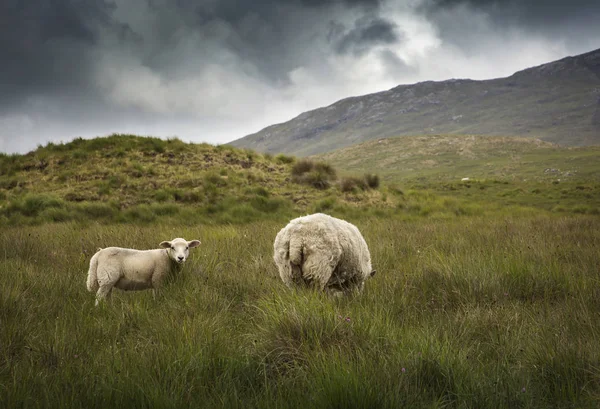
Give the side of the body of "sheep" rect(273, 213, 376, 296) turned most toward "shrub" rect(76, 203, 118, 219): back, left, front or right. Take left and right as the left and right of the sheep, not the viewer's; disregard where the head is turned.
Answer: left

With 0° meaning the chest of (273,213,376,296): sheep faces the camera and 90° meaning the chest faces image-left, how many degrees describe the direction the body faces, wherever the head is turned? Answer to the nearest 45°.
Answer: approximately 225°

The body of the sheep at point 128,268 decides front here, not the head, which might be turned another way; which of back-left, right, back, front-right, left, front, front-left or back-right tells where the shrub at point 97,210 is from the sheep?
left

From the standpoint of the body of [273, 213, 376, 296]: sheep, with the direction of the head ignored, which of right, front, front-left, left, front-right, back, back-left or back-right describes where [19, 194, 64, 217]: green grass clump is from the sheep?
left

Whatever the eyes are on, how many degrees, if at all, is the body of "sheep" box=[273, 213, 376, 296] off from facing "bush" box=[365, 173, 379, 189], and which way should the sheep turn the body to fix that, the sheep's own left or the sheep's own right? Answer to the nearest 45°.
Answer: approximately 45° to the sheep's own left

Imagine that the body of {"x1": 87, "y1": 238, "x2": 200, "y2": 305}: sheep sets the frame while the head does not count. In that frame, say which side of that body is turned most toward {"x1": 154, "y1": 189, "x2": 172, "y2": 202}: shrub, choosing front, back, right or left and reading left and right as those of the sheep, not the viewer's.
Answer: left

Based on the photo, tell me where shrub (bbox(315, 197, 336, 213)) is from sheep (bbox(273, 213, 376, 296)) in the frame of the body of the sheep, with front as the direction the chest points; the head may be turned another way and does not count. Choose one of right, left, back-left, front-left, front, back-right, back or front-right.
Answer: front-left

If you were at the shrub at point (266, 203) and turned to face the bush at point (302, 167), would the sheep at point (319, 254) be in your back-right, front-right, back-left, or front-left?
back-right

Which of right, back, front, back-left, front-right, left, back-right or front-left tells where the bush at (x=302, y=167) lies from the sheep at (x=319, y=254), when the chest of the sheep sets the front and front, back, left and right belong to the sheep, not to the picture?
front-left

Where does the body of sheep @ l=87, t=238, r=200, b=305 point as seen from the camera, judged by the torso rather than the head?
to the viewer's right
